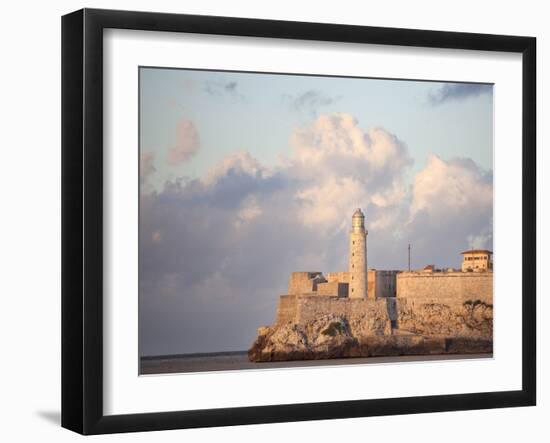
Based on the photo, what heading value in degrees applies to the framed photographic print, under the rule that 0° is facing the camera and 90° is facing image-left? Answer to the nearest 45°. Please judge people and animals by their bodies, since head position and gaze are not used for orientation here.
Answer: approximately 315°
